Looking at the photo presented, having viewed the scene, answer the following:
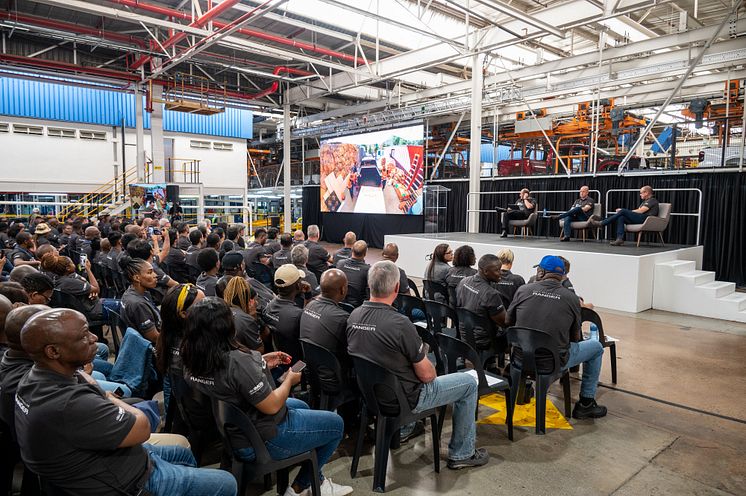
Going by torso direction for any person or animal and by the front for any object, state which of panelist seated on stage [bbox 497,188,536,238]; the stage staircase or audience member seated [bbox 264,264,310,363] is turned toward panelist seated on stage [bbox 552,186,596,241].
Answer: the audience member seated

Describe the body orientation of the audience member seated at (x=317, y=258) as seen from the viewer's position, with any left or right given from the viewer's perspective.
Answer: facing away from the viewer and to the right of the viewer

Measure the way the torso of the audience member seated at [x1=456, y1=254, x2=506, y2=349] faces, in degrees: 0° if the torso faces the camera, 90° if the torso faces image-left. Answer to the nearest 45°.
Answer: approximately 225°

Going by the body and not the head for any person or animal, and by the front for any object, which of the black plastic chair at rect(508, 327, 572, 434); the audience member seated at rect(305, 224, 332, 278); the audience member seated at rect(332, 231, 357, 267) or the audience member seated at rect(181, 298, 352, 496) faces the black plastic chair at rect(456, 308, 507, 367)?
the audience member seated at rect(181, 298, 352, 496)

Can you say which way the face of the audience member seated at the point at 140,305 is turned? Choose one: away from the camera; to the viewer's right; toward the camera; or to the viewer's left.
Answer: to the viewer's right

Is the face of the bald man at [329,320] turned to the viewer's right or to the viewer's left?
to the viewer's right

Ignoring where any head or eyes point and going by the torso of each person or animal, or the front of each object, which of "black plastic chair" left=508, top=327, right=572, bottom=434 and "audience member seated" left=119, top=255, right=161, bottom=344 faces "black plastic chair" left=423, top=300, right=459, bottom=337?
the audience member seated

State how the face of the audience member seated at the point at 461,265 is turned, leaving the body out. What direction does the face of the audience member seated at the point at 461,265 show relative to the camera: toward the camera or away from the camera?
away from the camera

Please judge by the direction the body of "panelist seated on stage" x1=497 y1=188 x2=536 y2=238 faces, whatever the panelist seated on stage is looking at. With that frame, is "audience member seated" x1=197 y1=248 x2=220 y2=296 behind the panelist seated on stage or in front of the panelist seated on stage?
in front

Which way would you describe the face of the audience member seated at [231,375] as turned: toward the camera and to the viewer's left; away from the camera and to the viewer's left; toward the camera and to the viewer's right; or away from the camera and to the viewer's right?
away from the camera and to the viewer's right

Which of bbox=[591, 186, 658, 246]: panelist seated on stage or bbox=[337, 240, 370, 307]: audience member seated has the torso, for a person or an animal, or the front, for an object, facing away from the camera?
the audience member seated

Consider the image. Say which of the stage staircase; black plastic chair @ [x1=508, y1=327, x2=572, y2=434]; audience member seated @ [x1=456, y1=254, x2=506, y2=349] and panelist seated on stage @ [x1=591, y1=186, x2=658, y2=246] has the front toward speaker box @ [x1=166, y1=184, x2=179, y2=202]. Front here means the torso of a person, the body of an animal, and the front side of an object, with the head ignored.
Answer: the panelist seated on stage

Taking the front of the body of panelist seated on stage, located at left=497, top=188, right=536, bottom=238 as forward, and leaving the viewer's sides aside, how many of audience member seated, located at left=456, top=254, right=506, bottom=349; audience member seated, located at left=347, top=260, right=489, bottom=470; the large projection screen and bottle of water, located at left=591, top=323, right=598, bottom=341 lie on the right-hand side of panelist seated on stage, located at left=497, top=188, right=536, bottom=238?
1

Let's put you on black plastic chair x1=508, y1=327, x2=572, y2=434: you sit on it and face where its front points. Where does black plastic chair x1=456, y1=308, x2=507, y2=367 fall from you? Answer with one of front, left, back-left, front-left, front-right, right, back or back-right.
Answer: left

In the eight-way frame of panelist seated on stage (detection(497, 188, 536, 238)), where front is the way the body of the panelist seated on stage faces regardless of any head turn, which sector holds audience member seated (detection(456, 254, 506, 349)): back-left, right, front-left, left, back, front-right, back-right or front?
front-left

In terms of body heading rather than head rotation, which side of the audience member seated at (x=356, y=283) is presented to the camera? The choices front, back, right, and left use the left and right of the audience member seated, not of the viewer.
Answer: back

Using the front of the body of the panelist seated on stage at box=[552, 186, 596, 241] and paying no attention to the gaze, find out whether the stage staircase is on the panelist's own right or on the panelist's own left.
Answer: on the panelist's own left

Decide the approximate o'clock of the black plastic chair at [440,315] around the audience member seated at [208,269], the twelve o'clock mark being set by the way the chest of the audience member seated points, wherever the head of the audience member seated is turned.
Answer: The black plastic chair is roughly at 2 o'clock from the audience member seated.

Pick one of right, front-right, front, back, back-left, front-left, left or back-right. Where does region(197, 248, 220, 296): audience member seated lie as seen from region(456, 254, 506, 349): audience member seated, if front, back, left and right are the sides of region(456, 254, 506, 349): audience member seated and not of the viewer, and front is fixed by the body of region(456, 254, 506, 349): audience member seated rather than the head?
back-left

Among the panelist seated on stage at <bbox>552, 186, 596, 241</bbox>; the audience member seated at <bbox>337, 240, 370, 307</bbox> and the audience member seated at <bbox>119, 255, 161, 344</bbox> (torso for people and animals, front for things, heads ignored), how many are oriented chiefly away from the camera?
1
